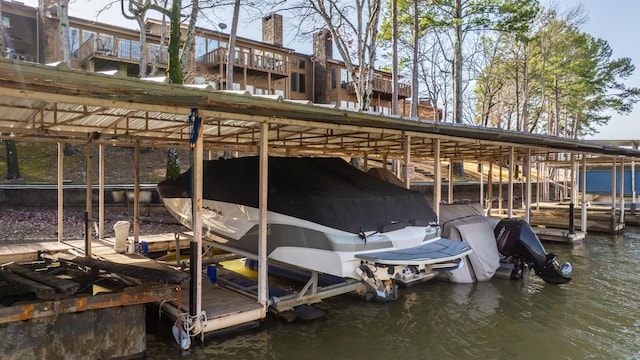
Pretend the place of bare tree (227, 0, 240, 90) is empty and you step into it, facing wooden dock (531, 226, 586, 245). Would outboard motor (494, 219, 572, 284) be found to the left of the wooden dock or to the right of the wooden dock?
right

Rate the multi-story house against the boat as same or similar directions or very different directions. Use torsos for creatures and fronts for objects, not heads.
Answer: very different directions

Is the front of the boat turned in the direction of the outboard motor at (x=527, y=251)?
no

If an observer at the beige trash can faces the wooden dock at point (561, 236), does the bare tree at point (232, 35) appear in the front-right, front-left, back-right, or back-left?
front-left

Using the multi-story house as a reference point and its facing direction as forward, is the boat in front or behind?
in front

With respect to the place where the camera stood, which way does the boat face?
facing away from the viewer and to the left of the viewer

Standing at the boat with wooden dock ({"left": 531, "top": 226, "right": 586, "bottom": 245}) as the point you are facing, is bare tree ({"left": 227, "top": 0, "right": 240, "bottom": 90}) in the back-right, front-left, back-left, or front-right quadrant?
front-left

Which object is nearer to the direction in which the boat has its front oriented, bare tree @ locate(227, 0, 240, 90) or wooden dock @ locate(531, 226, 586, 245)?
the bare tree

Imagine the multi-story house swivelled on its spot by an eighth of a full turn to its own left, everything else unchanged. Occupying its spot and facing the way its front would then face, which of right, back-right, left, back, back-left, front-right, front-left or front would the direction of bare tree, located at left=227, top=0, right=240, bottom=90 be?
right

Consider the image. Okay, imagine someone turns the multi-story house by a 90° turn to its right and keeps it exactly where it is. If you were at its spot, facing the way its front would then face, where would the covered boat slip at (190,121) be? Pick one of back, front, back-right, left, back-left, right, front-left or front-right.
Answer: front-left

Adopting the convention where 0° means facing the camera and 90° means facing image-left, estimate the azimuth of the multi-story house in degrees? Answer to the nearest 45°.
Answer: approximately 315°

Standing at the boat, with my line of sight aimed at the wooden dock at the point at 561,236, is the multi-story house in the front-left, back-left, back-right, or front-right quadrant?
front-left

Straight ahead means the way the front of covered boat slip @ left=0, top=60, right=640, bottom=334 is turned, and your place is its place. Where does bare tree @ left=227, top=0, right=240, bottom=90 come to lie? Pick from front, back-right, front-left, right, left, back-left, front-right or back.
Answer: back-left

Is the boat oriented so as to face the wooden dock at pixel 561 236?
no

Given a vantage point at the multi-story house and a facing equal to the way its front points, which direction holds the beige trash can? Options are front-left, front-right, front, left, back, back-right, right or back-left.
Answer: front-right

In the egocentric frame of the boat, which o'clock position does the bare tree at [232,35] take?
The bare tree is roughly at 1 o'clock from the boat.

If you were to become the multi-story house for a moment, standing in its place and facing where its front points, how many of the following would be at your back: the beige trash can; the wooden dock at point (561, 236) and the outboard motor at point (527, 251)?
0
